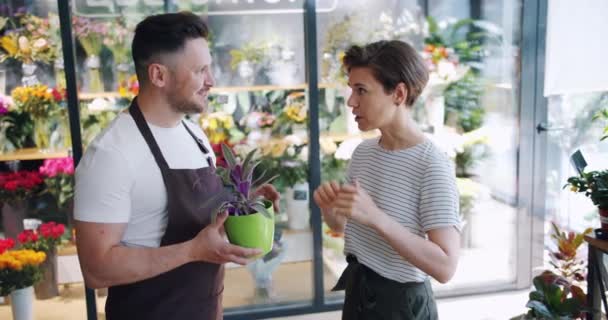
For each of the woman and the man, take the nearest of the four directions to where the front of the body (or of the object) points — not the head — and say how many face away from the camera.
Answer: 0

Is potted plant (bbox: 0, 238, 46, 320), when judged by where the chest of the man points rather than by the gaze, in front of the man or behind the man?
behind

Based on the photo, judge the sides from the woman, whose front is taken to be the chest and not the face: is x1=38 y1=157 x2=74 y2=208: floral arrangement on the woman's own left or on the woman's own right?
on the woman's own right

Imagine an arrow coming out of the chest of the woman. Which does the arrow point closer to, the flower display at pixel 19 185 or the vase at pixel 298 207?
the flower display

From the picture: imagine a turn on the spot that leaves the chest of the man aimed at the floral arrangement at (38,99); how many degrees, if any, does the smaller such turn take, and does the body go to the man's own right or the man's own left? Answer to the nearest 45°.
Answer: approximately 135° to the man's own left

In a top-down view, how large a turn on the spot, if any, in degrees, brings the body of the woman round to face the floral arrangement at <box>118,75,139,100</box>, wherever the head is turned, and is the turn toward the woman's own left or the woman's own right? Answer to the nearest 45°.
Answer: approximately 90° to the woman's own right

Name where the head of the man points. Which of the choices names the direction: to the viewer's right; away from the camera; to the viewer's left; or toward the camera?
to the viewer's right

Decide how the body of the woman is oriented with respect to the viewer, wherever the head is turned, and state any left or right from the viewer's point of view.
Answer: facing the viewer and to the left of the viewer

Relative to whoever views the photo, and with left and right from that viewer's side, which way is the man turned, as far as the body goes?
facing the viewer and to the right of the viewer

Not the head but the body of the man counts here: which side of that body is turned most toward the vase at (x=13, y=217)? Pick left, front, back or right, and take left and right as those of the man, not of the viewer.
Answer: back
